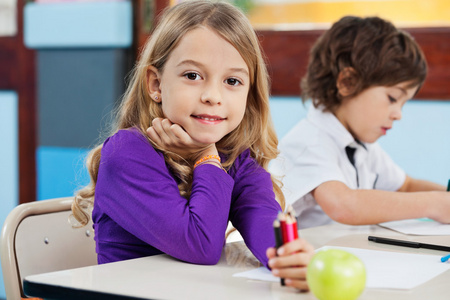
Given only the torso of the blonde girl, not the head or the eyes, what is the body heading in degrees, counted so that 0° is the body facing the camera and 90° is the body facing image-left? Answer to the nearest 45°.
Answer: approximately 315°

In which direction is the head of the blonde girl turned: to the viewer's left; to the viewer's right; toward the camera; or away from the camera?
toward the camera
